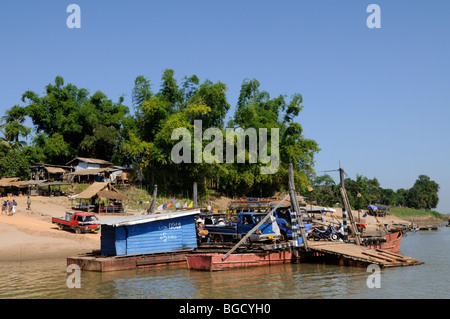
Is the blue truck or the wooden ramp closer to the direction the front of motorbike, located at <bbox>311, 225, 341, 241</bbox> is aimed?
the wooden ramp

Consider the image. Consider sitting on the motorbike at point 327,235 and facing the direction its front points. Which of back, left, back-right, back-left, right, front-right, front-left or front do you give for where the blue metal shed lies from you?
back-right

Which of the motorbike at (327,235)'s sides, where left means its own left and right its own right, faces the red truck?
back

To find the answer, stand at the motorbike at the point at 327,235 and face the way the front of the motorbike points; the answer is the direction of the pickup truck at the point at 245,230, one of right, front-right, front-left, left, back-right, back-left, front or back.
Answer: back-right

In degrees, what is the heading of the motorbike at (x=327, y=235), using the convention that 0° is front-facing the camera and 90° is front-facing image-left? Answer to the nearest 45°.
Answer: approximately 270°

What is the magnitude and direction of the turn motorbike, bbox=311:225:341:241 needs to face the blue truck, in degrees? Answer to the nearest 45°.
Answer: approximately 135° to its right

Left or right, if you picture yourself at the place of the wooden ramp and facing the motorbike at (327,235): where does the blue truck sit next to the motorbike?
left
